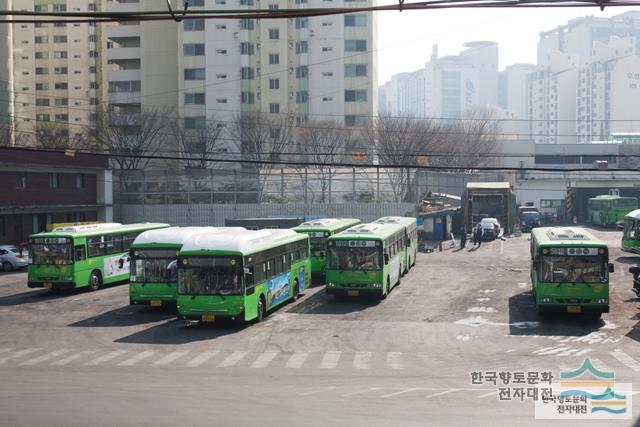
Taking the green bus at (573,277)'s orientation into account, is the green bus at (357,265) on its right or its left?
on its right

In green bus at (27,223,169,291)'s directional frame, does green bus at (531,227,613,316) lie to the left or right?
on its left

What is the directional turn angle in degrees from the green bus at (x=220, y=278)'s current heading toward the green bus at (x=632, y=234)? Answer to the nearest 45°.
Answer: approximately 180°

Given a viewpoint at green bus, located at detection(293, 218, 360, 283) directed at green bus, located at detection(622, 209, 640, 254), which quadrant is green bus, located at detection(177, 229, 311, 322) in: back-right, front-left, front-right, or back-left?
back-right

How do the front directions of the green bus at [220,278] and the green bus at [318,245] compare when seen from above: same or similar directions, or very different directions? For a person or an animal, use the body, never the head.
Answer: same or similar directions

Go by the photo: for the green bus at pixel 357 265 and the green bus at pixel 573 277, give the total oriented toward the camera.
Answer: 2

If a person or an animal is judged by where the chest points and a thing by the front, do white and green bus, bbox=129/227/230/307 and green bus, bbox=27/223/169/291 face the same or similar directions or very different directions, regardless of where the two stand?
same or similar directions

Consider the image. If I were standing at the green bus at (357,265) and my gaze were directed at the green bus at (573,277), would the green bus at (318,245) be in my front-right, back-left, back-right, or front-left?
back-left

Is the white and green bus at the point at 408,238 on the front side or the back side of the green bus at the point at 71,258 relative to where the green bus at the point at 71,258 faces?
on the back side

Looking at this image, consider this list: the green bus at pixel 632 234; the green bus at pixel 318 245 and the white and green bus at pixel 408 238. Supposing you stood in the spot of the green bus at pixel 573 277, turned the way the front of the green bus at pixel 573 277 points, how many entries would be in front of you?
0

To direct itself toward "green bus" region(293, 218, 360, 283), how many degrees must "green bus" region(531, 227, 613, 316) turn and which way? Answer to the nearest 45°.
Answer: approximately 135° to its right

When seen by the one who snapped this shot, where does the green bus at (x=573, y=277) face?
facing the viewer

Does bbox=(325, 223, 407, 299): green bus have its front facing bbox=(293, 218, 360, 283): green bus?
no

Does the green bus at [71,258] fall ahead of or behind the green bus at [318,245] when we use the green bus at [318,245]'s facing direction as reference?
ahead

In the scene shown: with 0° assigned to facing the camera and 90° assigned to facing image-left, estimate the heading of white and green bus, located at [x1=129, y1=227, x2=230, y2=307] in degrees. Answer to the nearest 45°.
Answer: approximately 45°

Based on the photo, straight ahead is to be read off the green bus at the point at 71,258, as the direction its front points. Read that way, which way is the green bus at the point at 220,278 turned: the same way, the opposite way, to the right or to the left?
the same way

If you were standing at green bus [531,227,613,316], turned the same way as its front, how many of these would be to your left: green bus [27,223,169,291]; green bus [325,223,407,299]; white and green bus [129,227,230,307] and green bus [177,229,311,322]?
0

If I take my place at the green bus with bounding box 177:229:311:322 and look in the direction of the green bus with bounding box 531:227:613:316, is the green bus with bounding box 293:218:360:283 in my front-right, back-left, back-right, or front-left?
front-left

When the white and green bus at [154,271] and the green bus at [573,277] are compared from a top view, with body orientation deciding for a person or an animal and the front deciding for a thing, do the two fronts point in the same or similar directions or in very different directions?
same or similar directions

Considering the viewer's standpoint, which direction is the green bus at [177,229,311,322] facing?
facing the viewer and to the left of the viewer
